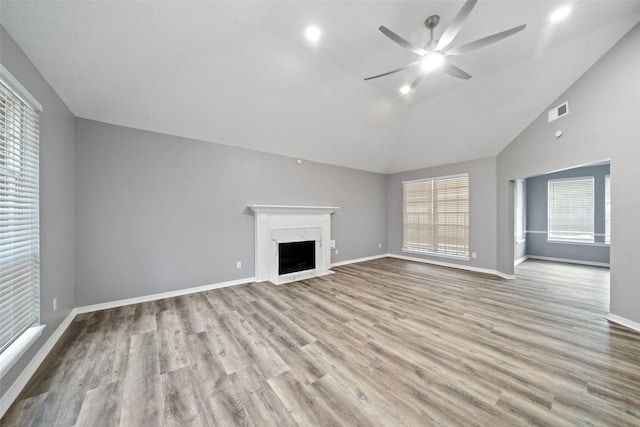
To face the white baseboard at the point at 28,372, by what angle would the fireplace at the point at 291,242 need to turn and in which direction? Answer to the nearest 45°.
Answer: approximately 90° to its right

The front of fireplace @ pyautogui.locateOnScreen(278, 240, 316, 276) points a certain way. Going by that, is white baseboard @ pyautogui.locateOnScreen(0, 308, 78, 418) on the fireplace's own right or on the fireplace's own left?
on the fireplace's own right

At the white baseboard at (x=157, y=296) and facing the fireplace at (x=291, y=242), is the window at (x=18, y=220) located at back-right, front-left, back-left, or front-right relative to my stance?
back-right

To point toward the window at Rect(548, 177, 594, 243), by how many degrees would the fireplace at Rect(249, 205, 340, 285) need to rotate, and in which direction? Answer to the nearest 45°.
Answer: approximately 45° to its left

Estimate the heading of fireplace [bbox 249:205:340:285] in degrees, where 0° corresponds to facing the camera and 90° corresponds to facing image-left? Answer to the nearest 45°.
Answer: approximately 315°

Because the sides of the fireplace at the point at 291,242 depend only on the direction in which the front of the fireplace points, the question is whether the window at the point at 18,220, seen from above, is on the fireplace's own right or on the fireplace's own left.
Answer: on the fireplace's own right
